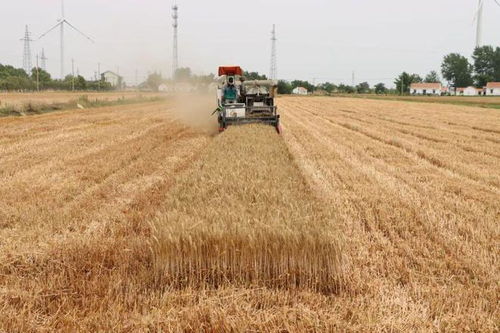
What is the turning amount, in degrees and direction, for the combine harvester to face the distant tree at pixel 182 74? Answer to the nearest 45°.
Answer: approximately 180°

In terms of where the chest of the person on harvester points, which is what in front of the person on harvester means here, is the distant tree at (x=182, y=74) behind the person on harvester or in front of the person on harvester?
behind

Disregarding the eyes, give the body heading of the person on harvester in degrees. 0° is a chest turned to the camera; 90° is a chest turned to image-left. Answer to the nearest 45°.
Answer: approximately 0°
